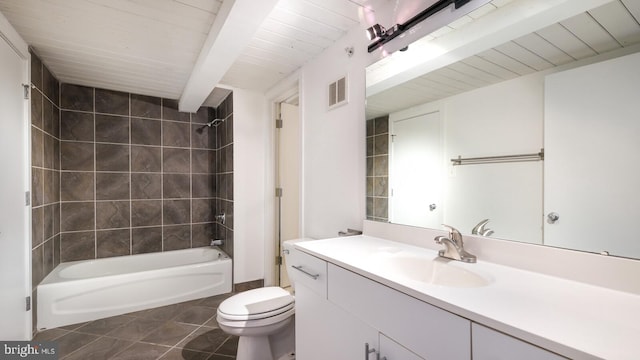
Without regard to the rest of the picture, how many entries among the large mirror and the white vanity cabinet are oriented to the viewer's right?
0

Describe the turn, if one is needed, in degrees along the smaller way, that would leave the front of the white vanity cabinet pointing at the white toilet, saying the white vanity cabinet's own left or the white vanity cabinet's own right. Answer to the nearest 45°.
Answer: approximately 90° to the white vanity cabinet's own right

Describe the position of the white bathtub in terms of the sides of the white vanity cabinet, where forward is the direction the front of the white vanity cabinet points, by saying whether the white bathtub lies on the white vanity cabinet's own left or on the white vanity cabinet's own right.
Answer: on the white vanity cabinet's own right

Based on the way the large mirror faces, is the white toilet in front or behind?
in front
